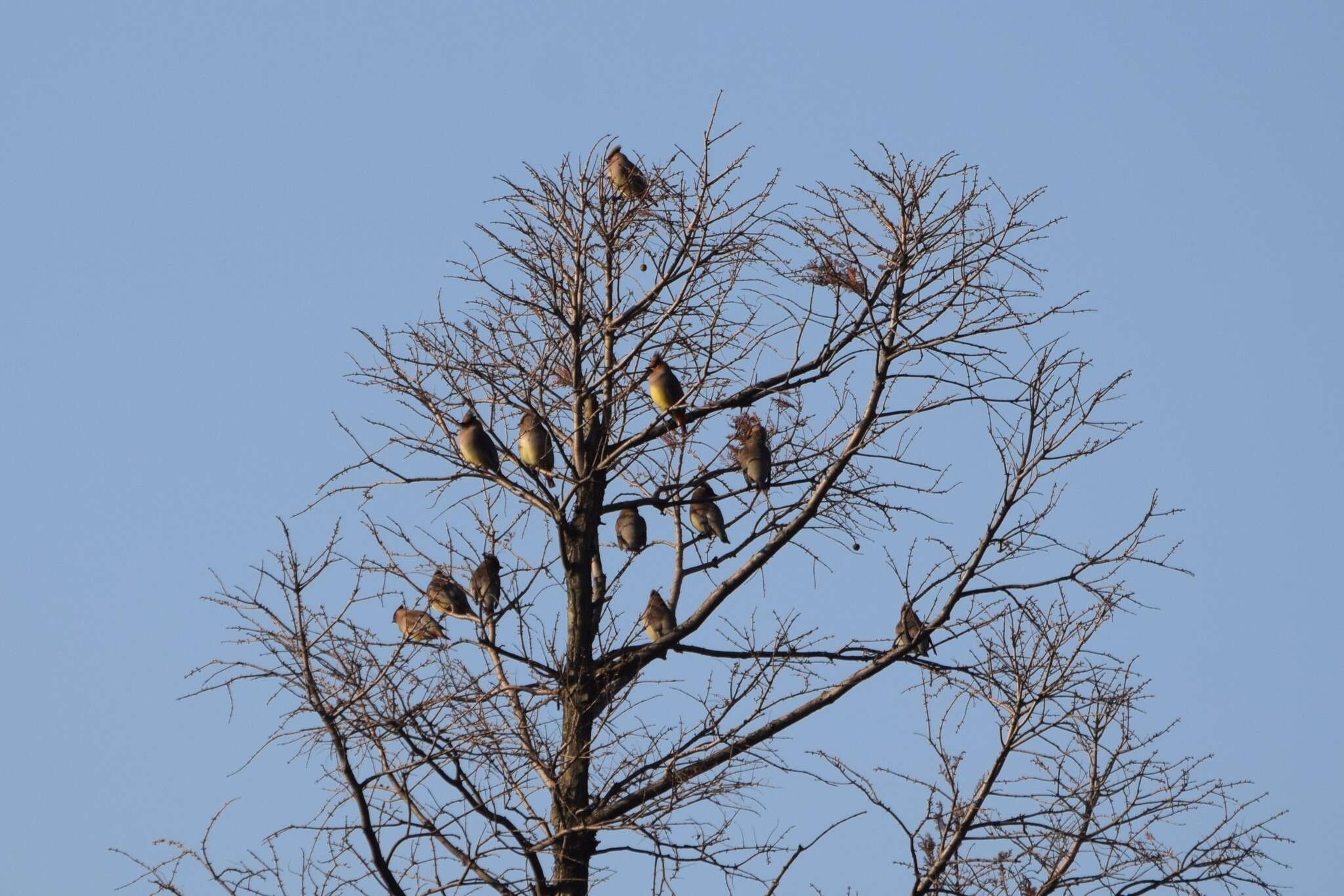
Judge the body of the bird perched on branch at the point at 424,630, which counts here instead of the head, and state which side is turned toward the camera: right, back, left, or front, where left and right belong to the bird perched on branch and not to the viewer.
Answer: left

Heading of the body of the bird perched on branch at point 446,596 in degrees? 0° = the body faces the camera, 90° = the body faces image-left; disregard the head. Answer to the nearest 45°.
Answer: approximately 90°

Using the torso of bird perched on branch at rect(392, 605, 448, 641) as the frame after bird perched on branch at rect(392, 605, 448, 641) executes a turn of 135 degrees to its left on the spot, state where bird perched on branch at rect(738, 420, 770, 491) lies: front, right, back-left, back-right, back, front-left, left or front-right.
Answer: front-left

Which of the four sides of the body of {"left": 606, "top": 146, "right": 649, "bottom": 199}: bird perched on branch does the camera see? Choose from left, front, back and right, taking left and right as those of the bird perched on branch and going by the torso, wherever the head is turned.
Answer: left
